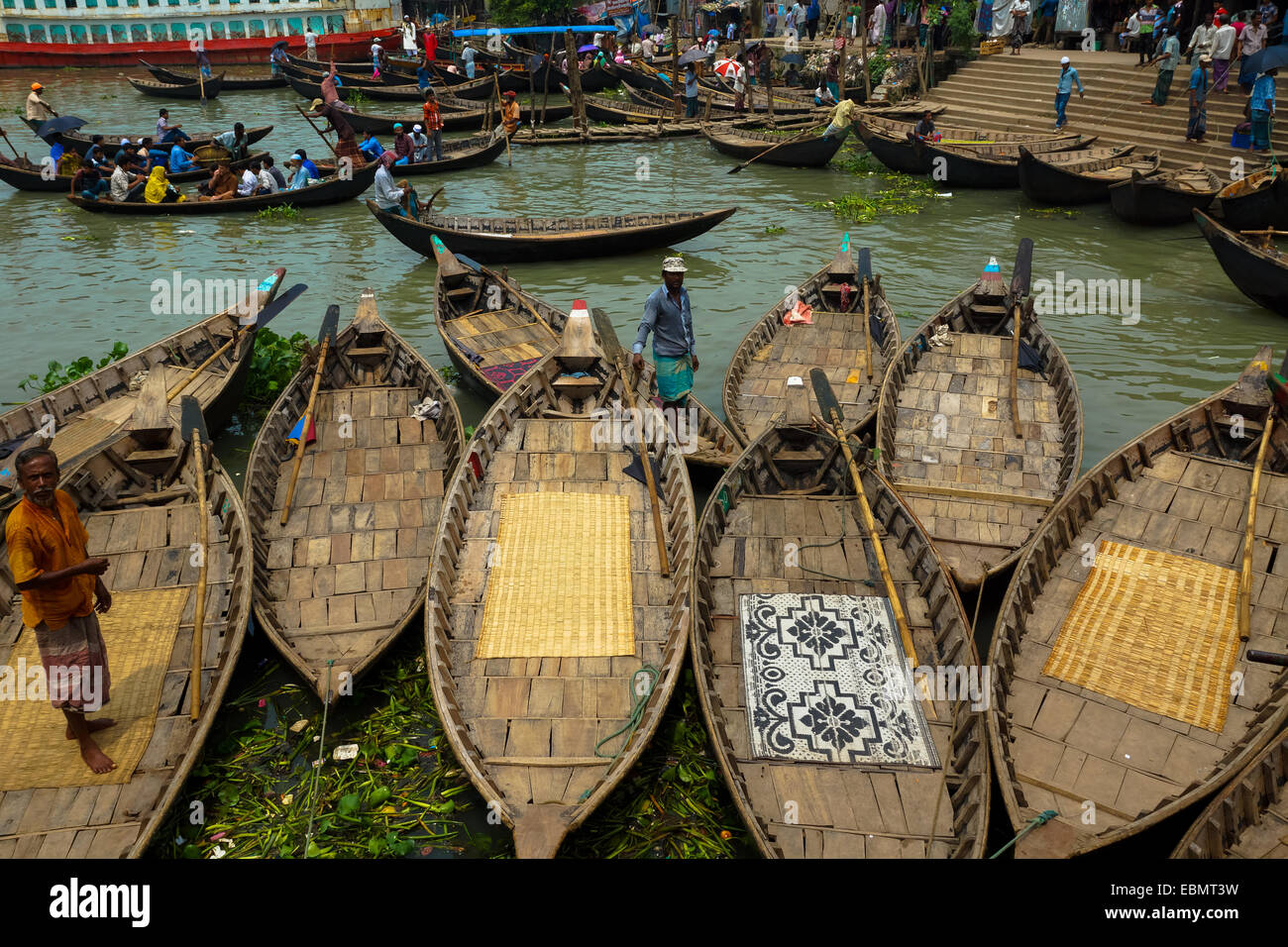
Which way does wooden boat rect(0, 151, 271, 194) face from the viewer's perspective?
to the viewer's right

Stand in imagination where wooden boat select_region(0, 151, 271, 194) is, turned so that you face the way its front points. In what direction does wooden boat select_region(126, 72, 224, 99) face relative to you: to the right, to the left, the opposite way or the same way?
the opposite way

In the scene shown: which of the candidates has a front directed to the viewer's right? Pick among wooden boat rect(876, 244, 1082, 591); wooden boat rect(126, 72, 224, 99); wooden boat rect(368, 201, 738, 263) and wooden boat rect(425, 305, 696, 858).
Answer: wooden boat rect(368, 201, 738, 263)

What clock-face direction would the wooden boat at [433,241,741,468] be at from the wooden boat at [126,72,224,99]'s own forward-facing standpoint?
the wooden boat at [433,241,741,468] is roughly at 9 o'clock from the wooden boat at [126,72,224,99].

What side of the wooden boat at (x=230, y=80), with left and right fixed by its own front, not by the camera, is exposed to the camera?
left

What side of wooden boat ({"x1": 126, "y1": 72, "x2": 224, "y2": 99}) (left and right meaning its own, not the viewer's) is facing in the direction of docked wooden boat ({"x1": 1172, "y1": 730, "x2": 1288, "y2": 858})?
left

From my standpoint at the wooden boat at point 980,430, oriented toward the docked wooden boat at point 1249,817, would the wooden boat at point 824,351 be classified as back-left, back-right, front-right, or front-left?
back-right

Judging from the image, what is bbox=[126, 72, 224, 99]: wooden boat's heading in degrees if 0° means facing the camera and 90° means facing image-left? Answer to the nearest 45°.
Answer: approximately 90°

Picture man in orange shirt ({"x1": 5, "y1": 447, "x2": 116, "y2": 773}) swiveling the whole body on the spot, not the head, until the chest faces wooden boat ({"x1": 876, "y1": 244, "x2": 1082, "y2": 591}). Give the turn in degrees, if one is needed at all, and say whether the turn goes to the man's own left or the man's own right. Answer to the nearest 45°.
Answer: approximately 45° to the man's own left

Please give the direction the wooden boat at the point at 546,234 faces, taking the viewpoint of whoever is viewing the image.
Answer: facing to the right of the viewer

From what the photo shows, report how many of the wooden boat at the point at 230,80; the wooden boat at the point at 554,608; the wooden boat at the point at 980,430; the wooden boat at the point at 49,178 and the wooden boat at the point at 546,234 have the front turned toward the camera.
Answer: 2
